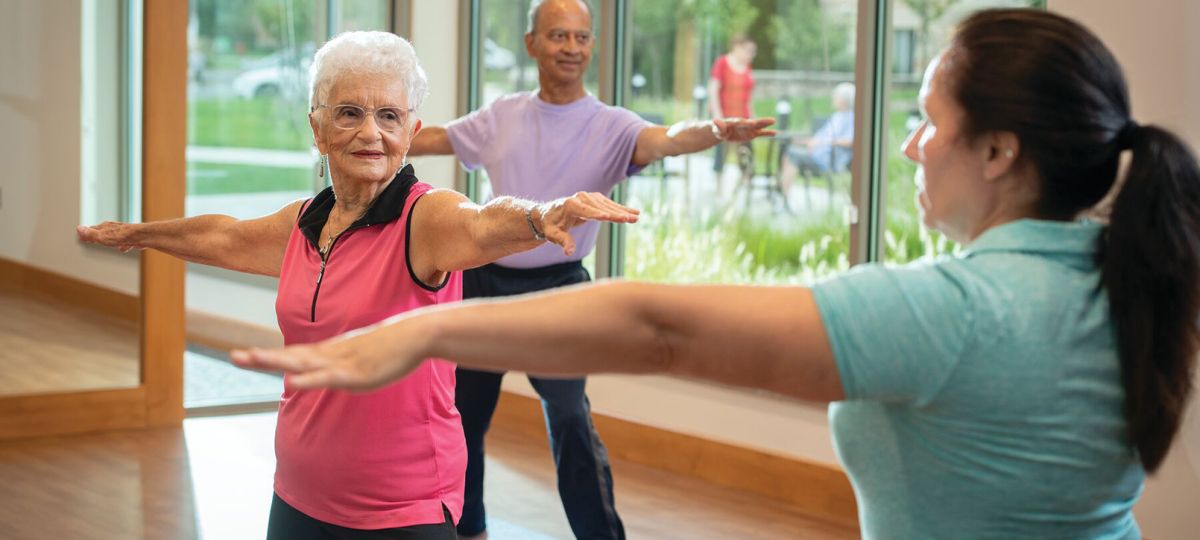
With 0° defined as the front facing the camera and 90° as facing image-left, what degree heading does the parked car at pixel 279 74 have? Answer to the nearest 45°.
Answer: approximately 90°

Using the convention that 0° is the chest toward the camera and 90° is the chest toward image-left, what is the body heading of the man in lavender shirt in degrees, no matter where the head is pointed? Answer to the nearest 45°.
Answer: approximately 0°

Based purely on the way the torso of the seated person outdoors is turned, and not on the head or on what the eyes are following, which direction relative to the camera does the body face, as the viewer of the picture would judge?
to the viewer's left

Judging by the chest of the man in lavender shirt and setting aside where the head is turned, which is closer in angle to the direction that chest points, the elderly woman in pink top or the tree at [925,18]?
the elderly woman in pink top

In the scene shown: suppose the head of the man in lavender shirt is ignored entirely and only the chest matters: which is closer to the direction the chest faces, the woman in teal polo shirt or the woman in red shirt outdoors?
the woman in teal polo shirt

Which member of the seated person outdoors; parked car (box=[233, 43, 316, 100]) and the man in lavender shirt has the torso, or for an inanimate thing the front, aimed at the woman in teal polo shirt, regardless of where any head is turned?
the man in lavender shirt

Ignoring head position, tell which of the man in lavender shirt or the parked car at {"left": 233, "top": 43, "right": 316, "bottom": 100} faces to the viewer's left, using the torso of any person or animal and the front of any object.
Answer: the parked car

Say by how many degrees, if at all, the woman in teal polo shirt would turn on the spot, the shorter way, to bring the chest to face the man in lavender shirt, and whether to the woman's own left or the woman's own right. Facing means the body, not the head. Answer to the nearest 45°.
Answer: approximately 45° to the woman's own right
